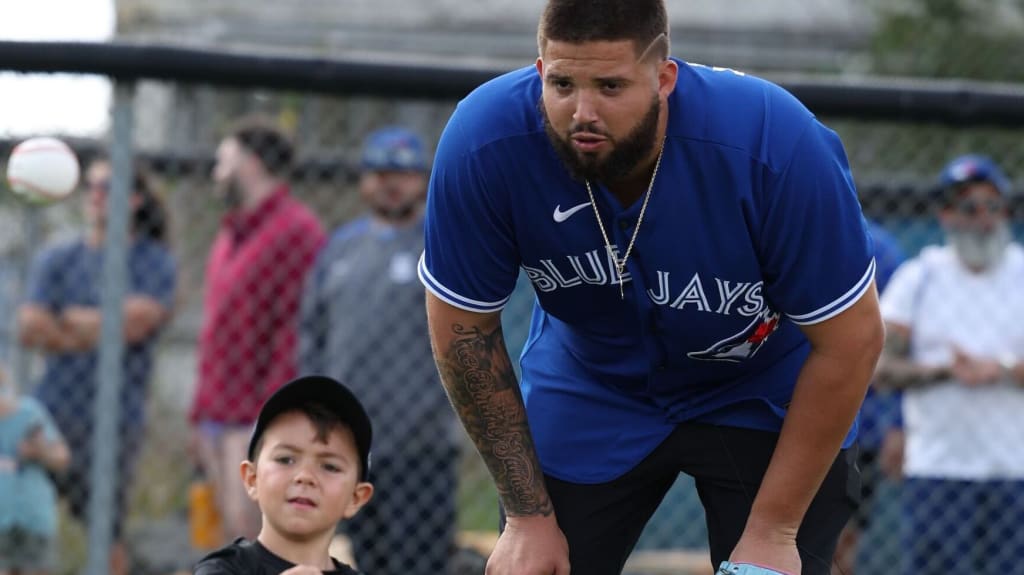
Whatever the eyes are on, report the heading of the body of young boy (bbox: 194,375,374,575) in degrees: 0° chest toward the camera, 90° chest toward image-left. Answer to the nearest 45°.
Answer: approximately 0°

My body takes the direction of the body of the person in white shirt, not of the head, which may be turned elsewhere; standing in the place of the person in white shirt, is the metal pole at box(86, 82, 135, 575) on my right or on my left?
on my right

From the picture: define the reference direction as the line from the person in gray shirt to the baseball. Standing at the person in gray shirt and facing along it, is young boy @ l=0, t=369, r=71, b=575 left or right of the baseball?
right

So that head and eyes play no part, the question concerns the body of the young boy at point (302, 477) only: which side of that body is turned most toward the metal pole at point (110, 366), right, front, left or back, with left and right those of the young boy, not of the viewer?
back

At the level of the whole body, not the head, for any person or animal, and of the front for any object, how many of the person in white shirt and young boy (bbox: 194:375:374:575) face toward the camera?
2

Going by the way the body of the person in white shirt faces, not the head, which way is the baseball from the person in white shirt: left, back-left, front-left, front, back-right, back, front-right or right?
front-right

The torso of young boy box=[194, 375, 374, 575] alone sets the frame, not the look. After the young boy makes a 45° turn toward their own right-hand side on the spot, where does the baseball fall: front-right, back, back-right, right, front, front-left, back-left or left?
right

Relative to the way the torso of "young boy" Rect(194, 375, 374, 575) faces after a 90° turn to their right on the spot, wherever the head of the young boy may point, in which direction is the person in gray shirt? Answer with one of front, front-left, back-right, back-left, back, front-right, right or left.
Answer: right

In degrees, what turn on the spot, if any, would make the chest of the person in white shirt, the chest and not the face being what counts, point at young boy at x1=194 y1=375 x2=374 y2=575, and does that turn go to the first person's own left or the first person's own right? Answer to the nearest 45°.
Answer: approximately 45° to the first person's own right

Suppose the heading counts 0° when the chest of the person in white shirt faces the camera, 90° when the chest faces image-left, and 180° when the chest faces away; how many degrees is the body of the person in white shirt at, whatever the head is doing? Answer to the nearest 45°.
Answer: approximately 0°
